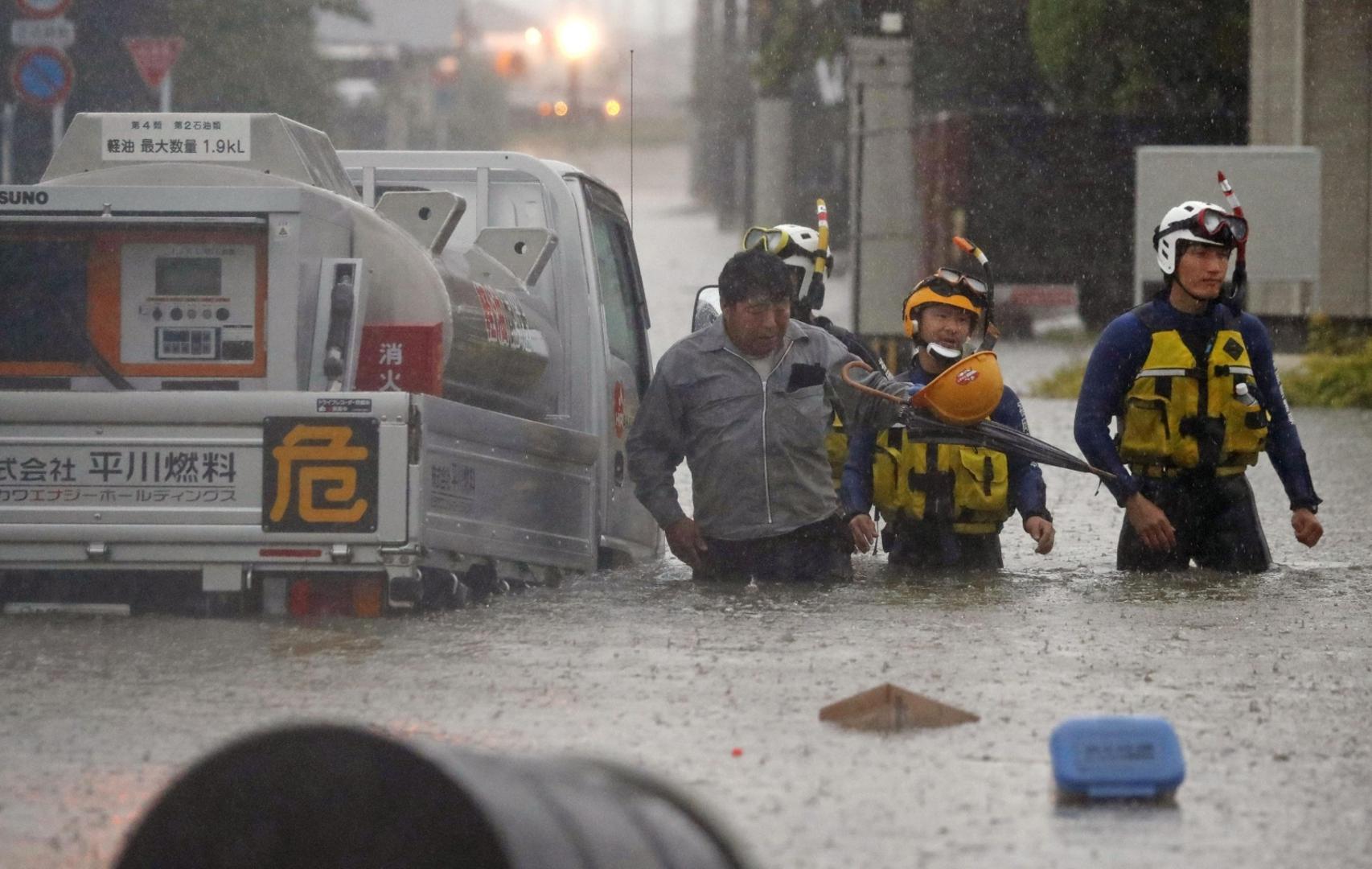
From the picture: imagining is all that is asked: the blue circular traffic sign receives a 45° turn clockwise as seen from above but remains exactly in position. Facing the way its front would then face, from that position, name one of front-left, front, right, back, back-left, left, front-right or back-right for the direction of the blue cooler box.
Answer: front-left

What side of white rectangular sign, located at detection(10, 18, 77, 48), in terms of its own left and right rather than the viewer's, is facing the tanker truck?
front

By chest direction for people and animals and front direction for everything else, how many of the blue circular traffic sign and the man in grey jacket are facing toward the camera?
2

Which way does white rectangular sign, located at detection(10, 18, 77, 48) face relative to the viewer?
toward the camera

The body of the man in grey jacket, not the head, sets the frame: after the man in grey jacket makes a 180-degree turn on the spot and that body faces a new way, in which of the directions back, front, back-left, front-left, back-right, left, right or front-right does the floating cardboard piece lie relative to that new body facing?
back

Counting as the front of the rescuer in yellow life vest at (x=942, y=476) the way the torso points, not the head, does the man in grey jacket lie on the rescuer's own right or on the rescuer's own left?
on the rescuer's own right

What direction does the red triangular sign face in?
toward the camera

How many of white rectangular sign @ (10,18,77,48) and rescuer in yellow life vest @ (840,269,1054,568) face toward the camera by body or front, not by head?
2

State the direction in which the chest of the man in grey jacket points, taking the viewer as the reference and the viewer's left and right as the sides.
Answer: facing the viewer

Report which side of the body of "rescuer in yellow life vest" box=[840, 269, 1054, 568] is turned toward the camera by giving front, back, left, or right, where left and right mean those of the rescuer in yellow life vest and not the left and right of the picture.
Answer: front
